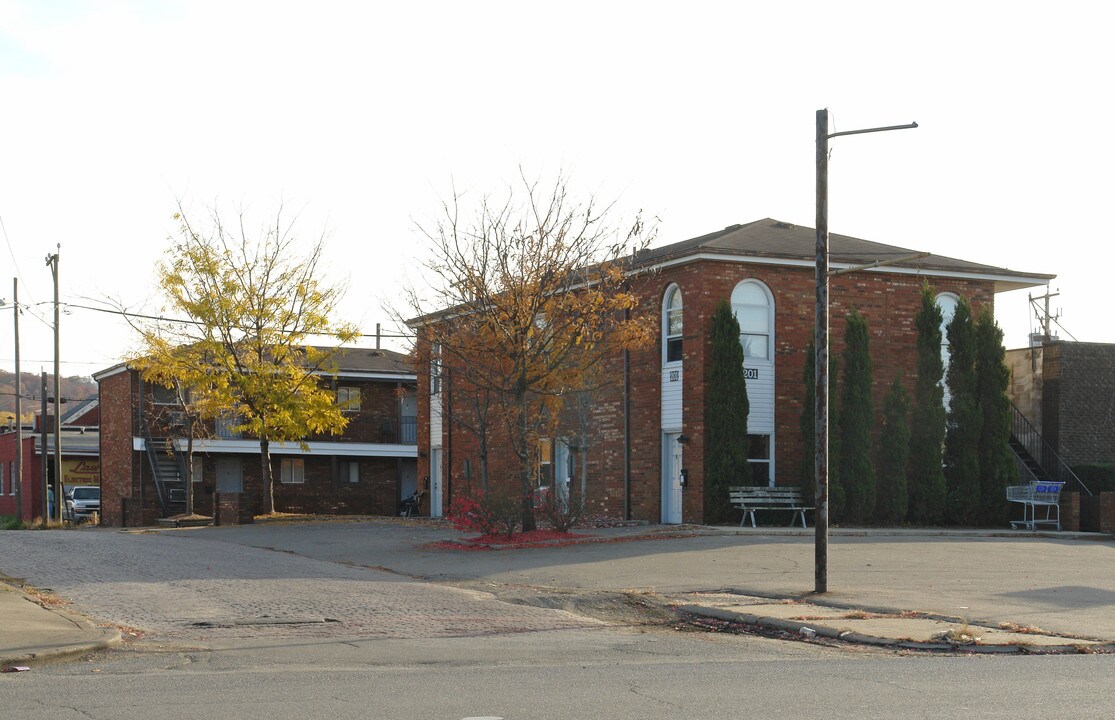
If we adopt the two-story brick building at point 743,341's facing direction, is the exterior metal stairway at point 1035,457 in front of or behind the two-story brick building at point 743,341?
behind

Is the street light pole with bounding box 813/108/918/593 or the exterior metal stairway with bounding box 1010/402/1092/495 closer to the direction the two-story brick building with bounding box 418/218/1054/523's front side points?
the street light pole

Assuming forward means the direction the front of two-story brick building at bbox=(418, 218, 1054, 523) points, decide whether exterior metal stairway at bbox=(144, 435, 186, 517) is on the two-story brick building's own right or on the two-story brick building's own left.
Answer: on the two-story brick building's own right

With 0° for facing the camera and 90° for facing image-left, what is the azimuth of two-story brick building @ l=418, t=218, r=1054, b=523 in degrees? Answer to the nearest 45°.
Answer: approximately 45°

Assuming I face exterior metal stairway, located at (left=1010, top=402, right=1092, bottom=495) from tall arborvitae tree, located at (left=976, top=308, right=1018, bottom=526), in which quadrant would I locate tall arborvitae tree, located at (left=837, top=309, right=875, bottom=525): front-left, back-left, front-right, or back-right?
back-left

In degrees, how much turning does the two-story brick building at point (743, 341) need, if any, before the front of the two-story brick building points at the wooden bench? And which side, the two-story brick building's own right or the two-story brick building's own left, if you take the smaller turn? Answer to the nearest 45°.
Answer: approximately 45° to the two-story brick building's own left

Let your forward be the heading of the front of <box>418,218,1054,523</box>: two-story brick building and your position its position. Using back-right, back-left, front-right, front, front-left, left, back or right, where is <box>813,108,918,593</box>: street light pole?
front-left
